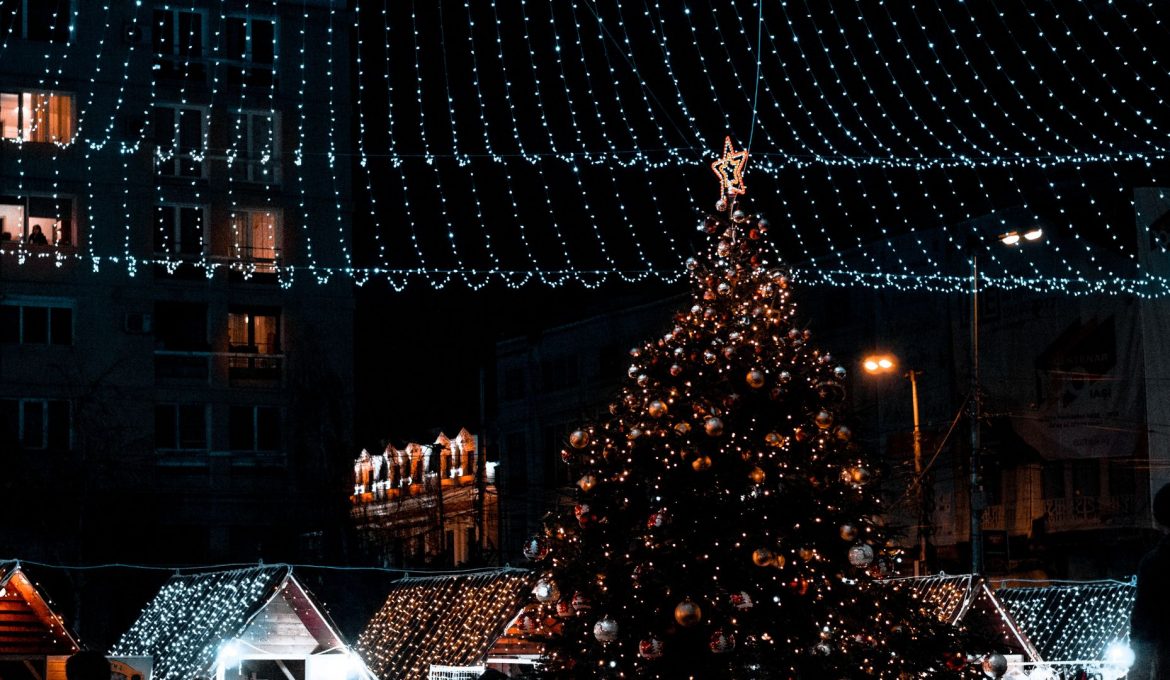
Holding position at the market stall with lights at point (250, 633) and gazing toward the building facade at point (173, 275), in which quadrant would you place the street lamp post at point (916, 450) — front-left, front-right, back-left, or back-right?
front-right

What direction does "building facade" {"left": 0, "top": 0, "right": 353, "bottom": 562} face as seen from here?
toward the camera

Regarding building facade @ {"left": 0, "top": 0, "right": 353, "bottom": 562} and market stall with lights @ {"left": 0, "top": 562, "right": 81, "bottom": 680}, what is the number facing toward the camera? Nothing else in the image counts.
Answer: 2

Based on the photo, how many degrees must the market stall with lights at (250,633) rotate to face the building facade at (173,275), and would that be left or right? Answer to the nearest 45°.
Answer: approximately 135° to its left

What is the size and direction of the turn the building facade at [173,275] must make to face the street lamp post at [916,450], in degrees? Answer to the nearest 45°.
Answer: approximately 45° to its left

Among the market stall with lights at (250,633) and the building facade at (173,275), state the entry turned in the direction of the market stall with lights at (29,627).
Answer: the building facade

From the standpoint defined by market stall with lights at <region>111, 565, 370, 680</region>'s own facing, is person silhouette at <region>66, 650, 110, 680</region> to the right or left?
on its right

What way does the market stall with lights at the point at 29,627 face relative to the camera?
toward the camera

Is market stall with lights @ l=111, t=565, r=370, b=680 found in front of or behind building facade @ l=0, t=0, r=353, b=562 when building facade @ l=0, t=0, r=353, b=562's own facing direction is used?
in front

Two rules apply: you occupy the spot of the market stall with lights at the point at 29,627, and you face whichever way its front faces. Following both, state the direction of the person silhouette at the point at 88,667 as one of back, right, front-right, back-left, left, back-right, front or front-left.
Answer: front

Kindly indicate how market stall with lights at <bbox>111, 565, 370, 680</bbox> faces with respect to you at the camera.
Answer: facing the viewer and to the right of the viewer
